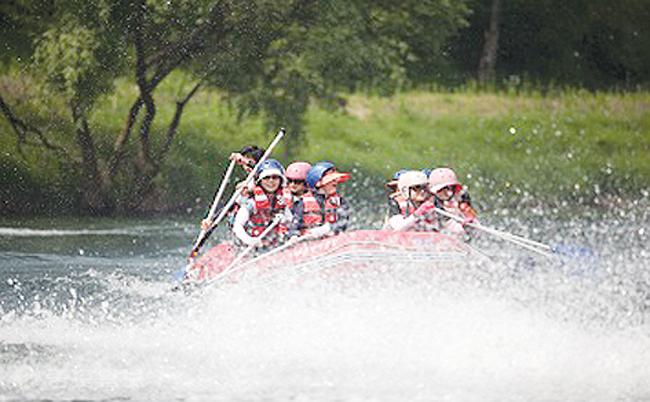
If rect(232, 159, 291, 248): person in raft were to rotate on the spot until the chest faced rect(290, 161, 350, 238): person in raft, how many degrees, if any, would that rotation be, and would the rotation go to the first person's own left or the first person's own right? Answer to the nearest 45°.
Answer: approximately 90° to the first person's own left

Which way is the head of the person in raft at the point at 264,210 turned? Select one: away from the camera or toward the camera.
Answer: toward the camera

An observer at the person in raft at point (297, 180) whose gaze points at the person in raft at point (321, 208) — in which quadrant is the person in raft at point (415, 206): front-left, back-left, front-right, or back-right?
front-left

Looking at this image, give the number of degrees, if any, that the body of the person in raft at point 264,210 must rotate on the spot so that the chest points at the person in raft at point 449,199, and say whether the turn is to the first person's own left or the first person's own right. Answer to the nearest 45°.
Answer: approximately 90° to the first person's own left

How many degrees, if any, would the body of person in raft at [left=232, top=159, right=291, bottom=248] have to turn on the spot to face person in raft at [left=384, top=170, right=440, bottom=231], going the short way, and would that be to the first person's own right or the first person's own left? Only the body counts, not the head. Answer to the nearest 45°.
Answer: approximately 90° to the first person's own left

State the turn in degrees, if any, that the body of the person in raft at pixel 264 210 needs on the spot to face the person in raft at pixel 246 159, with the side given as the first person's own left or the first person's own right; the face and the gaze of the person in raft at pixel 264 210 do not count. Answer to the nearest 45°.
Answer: approximately 180°

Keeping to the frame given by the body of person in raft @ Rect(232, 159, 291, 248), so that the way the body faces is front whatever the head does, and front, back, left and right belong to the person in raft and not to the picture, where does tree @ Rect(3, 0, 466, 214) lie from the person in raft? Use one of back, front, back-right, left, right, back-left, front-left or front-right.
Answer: back

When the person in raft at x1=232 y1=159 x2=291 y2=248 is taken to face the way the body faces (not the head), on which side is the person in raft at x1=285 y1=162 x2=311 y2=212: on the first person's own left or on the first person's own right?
on the first person's own left

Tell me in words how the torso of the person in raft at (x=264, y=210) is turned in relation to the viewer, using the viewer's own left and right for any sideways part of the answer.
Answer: facing the viewer
